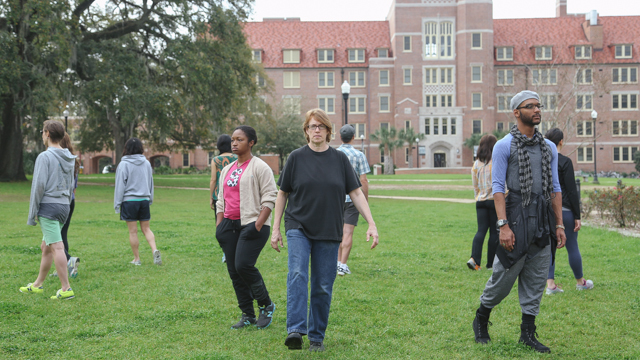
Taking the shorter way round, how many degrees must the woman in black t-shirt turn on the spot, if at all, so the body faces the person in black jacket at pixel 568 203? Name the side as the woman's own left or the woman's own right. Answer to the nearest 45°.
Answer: approximately 135° to the woman's own left

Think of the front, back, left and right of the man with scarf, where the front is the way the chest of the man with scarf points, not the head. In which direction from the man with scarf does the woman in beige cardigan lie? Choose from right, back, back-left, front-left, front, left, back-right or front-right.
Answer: back-right

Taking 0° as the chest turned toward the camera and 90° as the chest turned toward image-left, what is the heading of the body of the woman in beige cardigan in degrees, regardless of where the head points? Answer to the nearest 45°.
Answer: approximately 45°

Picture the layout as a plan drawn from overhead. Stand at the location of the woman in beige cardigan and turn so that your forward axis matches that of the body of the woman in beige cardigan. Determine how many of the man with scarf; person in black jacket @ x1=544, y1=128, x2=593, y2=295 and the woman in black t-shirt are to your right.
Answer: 0

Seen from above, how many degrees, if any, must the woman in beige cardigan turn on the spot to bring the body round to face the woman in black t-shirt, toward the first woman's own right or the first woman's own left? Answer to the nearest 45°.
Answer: approximately 90° to the first woman's own left

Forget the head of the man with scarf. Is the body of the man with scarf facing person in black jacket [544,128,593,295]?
no

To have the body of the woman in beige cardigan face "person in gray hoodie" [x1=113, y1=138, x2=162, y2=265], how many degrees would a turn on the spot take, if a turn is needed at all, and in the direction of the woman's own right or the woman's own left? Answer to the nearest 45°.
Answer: approximately 90° to the woman's own right

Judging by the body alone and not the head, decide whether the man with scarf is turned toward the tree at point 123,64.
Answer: no

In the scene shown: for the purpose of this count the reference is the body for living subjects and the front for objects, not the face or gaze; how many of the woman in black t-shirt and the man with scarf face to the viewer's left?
0

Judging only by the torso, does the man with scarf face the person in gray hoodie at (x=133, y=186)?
no

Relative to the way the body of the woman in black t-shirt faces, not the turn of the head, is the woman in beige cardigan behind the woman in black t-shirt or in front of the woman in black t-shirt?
behind

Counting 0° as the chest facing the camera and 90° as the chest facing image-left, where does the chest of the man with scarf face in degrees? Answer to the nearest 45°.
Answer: approximately 315°

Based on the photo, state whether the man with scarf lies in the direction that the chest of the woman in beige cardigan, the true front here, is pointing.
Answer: no

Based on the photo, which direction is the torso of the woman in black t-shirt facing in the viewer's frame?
toward the camera

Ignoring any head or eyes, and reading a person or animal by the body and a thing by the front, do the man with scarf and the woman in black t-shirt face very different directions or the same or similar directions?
same or similar directions

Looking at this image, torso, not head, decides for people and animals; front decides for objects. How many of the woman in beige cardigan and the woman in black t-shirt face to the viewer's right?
0

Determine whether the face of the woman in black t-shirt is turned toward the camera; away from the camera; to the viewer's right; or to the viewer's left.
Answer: toward the camera

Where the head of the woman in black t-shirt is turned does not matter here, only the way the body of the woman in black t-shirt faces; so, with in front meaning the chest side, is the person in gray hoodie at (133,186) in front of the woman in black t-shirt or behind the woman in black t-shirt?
behind
